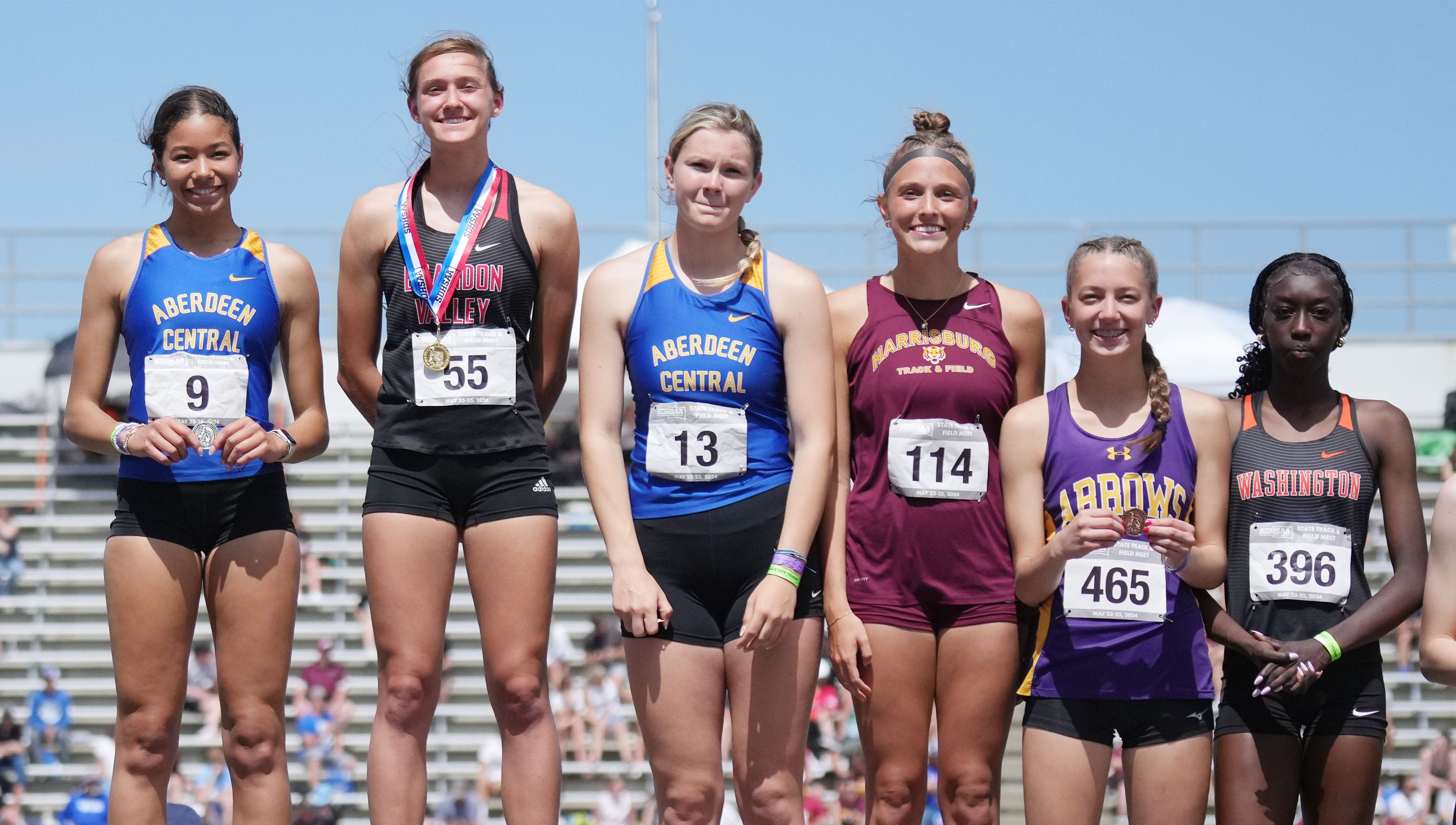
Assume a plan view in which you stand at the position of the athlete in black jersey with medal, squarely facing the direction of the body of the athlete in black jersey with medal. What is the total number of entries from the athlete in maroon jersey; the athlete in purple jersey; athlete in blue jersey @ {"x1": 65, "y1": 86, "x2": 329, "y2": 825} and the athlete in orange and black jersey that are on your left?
3

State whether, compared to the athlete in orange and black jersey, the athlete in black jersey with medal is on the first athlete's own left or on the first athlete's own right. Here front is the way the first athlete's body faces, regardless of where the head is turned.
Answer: on the first athlete's own right

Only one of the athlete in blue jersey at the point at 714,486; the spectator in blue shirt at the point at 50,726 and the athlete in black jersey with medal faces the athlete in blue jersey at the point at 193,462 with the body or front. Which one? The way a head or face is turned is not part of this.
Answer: the spectator in blue shirt

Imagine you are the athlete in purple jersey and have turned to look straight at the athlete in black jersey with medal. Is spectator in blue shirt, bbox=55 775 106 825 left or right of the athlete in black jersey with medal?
right

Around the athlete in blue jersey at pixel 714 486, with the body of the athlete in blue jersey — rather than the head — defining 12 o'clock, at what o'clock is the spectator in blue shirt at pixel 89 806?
The spectator in blue shirt is roughly at 5 o'clock from the athlete in blue jersey.

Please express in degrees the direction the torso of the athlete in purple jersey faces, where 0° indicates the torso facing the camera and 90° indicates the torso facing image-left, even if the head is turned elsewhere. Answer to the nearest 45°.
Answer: approximately 0°

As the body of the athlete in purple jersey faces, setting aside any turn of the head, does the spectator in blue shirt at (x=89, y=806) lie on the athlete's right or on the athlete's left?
on the athlete's right
